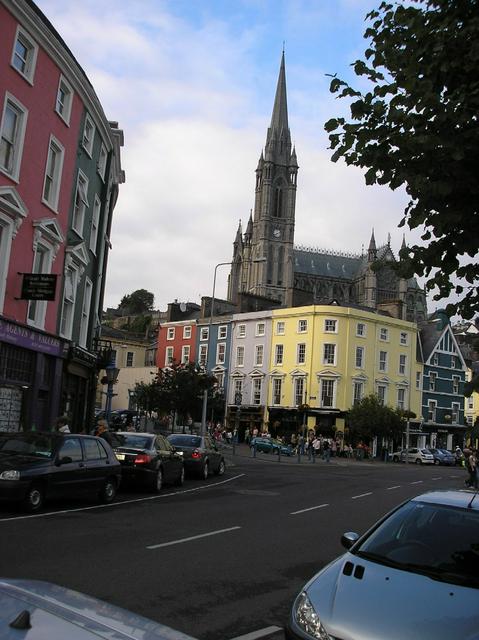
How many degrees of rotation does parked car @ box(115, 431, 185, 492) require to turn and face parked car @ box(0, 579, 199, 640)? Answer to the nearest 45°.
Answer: approximately 135° to its right

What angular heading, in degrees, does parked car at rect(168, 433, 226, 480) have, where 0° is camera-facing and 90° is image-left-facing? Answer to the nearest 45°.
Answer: approximately 225°

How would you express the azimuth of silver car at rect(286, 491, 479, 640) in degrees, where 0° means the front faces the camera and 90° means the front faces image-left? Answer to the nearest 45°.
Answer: approximately 45°

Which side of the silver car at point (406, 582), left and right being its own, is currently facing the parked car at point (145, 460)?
right

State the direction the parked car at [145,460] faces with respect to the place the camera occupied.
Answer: facing away from the viewer and to the right of the viewer
